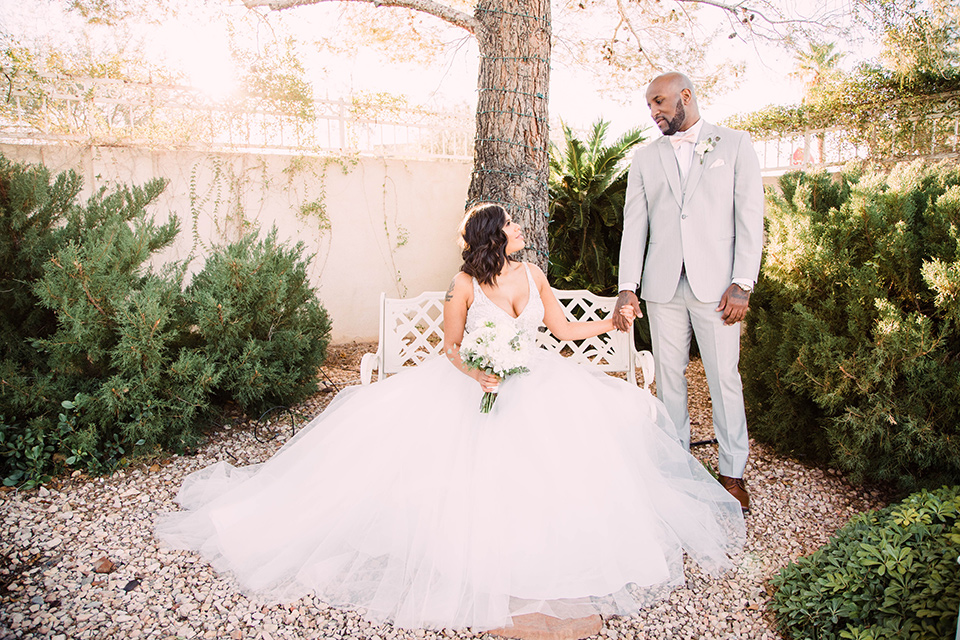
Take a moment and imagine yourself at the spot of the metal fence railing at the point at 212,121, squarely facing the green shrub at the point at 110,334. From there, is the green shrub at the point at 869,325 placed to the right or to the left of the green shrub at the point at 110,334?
left

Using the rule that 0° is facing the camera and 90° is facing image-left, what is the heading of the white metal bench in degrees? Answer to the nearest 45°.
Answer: approximately 0°

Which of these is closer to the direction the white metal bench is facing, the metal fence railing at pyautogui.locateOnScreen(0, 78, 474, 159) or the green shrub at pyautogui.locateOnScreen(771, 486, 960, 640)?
the green shrub

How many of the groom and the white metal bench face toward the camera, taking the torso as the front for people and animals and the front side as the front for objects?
2

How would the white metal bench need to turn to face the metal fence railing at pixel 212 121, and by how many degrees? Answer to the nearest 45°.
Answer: approximately 135° to its right

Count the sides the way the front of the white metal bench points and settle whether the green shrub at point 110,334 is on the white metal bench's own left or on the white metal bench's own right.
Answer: on the white metal bench's own right

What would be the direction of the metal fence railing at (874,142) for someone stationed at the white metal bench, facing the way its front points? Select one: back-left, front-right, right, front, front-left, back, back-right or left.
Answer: back-left

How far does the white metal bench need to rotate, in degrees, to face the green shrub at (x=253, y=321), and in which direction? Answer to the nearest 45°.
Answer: approximately 90° to its right
